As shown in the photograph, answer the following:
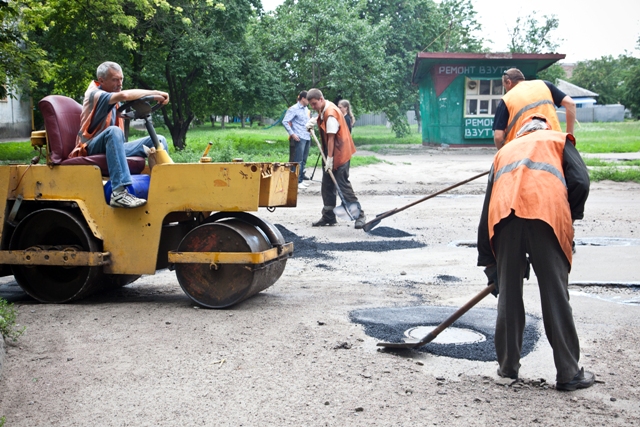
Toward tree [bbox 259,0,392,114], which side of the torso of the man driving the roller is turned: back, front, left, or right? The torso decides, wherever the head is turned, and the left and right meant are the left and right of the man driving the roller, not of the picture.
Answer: left

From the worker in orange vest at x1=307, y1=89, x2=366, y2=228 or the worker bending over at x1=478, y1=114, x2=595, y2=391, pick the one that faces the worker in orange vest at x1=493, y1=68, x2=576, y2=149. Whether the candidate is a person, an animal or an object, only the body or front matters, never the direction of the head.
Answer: the worker bending over

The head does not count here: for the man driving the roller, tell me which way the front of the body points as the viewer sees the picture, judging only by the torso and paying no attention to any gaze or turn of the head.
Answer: to the viewer's right

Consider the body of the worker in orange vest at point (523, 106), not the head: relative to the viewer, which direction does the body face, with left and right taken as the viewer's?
facing away from the viewer and to the left of the viewer

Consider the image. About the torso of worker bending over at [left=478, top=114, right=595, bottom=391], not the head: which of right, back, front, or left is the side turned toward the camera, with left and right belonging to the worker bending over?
back

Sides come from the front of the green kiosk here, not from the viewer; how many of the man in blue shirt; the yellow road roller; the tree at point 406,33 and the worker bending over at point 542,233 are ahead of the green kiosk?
3

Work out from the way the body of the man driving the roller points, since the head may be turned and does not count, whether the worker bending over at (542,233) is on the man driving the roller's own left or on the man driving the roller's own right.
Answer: on the man driving the roller's own right

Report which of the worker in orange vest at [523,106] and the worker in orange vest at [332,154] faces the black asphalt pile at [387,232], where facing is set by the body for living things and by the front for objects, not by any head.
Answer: the worker in orange vest at [523,106]

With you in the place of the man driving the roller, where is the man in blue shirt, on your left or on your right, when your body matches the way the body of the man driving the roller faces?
on your left

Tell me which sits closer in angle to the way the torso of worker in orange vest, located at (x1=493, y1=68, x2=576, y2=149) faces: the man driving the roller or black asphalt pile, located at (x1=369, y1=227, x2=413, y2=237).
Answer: the black asphalt pile

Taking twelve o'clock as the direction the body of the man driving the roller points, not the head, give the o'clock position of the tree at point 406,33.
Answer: The tree is roughly at 10 o'clock from the man driving the roller.

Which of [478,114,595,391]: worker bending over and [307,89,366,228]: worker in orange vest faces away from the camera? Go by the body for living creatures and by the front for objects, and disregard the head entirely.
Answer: the worker bending over

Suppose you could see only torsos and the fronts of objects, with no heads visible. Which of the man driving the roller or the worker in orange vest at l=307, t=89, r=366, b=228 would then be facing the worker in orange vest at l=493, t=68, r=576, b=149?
the man driving the roller
